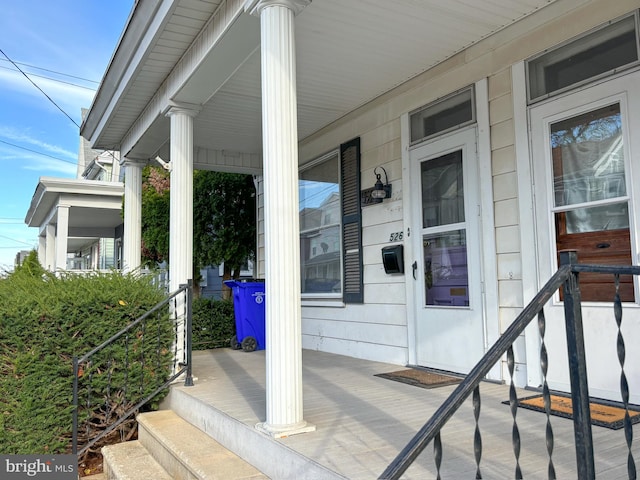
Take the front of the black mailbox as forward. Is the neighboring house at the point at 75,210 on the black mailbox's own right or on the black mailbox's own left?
on the black mailbox's own right

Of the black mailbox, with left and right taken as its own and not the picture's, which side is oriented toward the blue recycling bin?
right

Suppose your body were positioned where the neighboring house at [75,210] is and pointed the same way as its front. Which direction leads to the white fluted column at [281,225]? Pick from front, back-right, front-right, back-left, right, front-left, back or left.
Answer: left

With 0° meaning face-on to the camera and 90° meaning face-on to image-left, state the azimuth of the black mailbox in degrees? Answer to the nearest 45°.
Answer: approximately 45°

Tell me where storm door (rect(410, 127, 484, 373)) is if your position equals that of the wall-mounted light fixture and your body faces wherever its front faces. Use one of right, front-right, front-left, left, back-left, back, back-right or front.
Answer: left

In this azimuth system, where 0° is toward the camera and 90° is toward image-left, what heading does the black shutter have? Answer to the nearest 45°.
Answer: approximately 45°

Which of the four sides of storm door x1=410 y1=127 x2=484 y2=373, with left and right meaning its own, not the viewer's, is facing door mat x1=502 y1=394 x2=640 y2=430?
left

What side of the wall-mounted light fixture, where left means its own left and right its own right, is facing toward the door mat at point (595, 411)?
left

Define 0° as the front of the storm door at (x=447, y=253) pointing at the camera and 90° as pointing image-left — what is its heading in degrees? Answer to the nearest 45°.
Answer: approximately 45°
